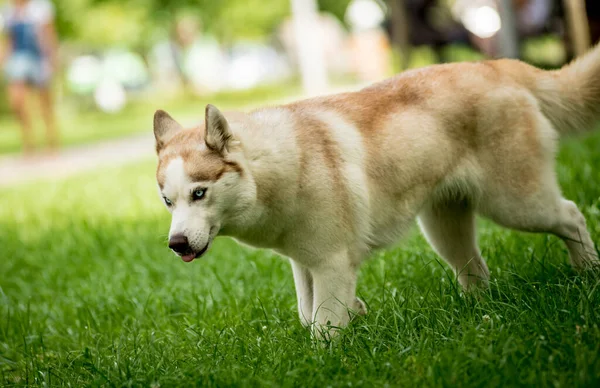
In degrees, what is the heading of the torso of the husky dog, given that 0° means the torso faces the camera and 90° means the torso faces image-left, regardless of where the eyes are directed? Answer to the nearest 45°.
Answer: approximately 45°

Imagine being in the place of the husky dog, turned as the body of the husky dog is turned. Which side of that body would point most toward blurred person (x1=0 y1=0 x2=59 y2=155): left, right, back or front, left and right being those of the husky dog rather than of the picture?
right
